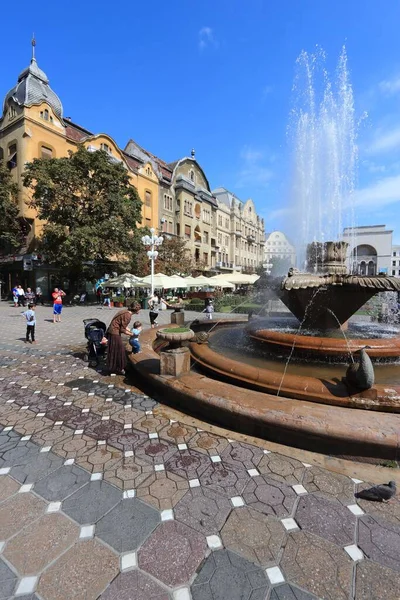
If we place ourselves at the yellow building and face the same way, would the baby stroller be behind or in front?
in front

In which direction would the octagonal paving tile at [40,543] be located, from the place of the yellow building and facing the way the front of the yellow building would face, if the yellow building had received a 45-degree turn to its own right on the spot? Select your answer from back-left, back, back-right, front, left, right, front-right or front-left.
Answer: front

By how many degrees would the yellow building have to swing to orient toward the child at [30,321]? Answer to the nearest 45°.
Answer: approximately 45° to its right

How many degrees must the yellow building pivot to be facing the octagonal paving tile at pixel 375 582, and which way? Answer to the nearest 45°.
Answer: approximately 45° to its right

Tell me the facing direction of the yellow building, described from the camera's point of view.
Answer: facing the viewer and to the right of the viewer
